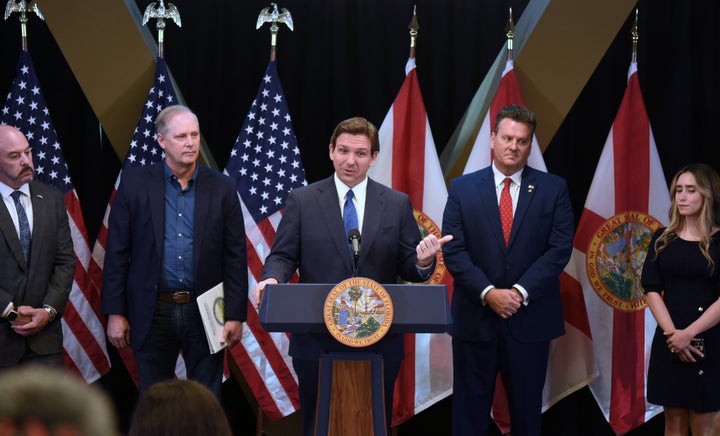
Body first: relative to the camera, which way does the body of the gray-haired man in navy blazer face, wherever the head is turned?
toward the camera

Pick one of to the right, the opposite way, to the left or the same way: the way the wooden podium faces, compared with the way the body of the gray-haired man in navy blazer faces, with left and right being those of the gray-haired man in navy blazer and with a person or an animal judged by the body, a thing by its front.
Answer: the same way

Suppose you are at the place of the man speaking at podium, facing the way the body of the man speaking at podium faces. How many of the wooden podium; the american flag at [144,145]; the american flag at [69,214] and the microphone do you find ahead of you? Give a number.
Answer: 2

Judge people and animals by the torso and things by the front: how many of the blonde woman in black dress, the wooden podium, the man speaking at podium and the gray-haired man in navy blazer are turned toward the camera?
4

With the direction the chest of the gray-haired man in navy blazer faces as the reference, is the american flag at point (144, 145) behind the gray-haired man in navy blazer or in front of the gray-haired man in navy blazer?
behind

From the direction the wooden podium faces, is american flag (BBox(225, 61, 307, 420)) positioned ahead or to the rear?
to the rear

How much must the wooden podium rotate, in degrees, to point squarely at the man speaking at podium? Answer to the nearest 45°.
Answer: approximately 180°

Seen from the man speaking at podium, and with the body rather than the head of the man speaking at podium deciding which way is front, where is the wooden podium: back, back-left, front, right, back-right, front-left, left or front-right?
front

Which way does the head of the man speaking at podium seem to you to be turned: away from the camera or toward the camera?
toward the camera

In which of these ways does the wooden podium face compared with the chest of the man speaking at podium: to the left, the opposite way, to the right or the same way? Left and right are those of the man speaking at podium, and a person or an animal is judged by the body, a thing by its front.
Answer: the same way

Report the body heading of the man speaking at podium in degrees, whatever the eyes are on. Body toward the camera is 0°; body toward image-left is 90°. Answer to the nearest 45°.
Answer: approximately 0°

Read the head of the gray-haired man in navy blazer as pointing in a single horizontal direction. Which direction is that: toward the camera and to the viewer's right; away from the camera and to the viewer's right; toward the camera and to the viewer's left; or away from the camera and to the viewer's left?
toward the camera and to the viewer's right

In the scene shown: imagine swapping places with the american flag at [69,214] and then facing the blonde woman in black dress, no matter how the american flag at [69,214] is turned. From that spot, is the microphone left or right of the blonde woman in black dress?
right

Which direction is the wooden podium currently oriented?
toward the camera

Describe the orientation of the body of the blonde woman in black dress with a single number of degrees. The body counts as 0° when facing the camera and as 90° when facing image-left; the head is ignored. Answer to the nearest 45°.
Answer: approximately 0°

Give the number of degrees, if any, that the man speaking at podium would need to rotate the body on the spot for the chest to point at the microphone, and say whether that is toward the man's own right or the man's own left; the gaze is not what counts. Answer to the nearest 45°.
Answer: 0° — they already face it
